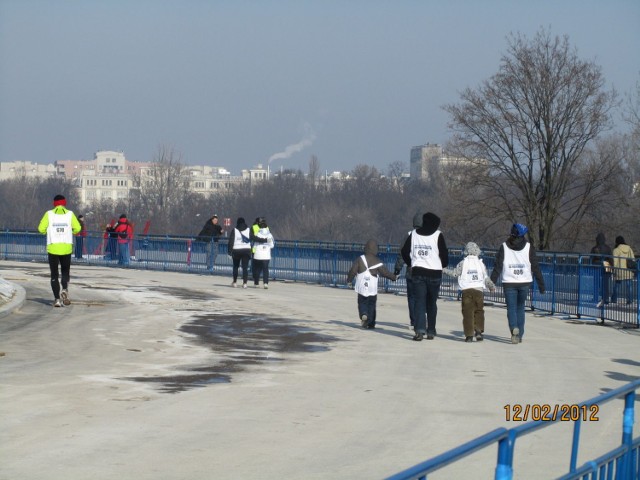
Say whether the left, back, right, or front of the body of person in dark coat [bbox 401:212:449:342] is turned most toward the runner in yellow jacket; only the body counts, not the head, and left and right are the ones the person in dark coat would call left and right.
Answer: left

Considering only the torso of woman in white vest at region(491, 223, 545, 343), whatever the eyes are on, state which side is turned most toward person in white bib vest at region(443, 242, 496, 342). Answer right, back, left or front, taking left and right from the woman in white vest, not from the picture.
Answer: left

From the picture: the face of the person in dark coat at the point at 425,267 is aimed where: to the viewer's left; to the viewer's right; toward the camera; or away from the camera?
away from the camera

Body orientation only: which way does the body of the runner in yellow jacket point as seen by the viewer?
away from the camera

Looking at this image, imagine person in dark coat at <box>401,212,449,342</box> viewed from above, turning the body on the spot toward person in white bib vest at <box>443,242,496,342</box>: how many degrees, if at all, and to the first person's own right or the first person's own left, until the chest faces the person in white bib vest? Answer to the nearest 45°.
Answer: approximately 90° to the first person's own right

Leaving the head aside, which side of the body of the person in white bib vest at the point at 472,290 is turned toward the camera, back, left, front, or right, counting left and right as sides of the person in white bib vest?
back

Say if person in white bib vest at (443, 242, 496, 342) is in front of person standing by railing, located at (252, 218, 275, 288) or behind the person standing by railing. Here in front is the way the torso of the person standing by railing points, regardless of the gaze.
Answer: behind

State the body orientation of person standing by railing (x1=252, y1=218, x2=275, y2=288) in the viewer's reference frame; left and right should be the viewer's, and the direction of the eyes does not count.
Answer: facing away from the viewer

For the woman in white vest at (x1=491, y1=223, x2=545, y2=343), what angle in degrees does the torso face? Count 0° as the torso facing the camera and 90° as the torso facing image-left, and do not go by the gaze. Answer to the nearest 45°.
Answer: approximately 180°

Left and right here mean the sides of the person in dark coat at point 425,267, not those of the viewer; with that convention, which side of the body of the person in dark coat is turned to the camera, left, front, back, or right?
back
